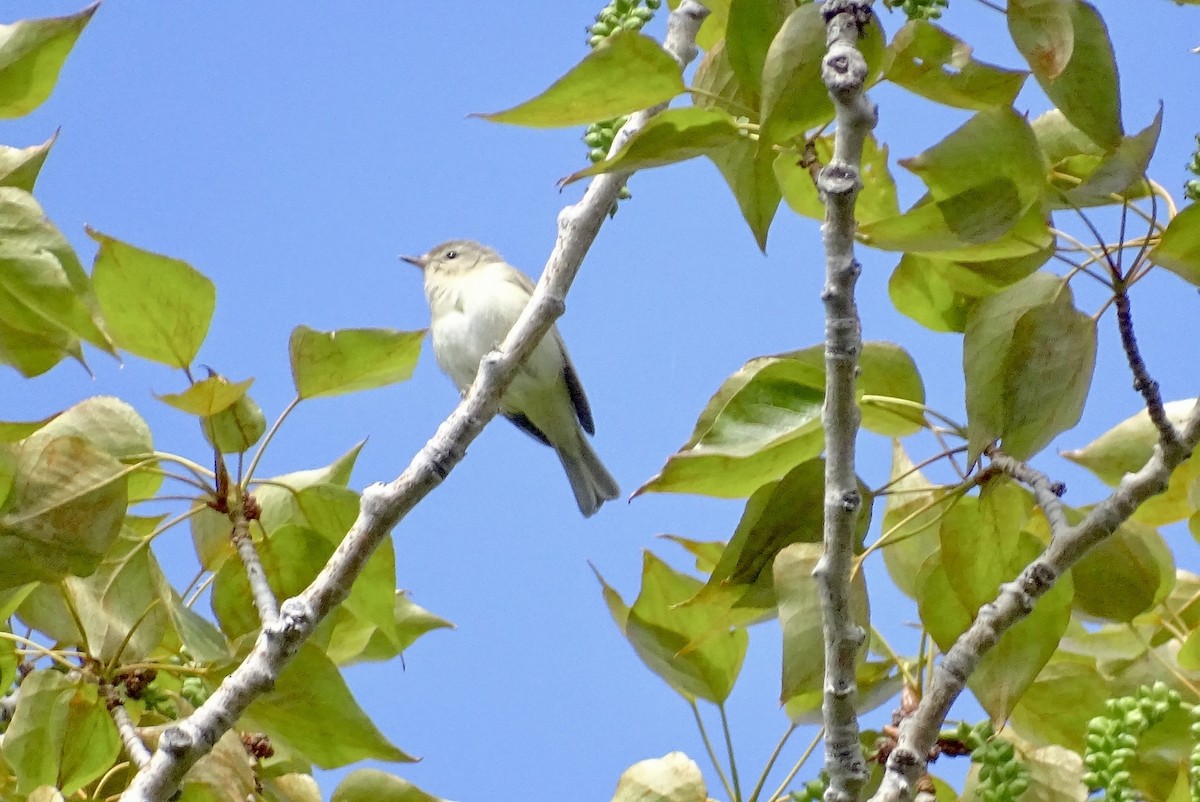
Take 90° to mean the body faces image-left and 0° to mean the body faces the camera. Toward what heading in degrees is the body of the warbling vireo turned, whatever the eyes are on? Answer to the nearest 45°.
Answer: approximately 45°
